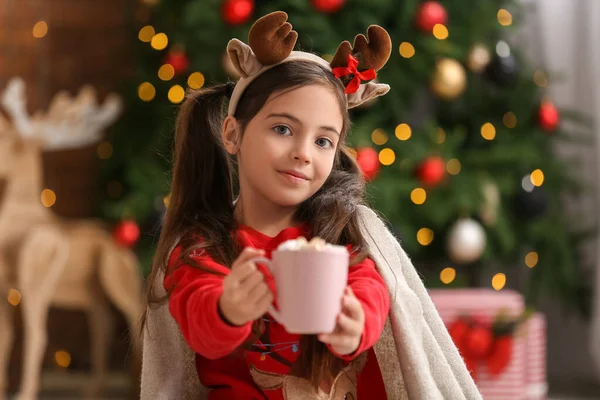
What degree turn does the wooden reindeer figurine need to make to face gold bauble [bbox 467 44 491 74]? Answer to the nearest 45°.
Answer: approximately 135° to its left

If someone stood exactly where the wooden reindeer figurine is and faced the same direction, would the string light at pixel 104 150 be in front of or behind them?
behind

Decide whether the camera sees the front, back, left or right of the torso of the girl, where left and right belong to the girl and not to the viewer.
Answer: front

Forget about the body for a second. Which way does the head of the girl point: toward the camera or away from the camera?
toward the camera

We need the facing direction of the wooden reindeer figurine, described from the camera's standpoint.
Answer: facing the viewer and to the left of the viewer

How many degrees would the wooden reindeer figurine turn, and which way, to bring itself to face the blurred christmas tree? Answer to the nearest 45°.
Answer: approximately 135° to its left

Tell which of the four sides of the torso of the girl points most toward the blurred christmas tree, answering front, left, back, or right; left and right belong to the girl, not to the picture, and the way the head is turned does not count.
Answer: back

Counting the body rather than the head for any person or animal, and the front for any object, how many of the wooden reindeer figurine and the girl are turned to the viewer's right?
0

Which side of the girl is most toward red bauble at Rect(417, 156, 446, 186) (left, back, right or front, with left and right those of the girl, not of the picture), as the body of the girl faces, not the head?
back

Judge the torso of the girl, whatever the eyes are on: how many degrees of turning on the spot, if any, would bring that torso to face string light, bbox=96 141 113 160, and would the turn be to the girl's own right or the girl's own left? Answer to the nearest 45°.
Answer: approximately 180°
